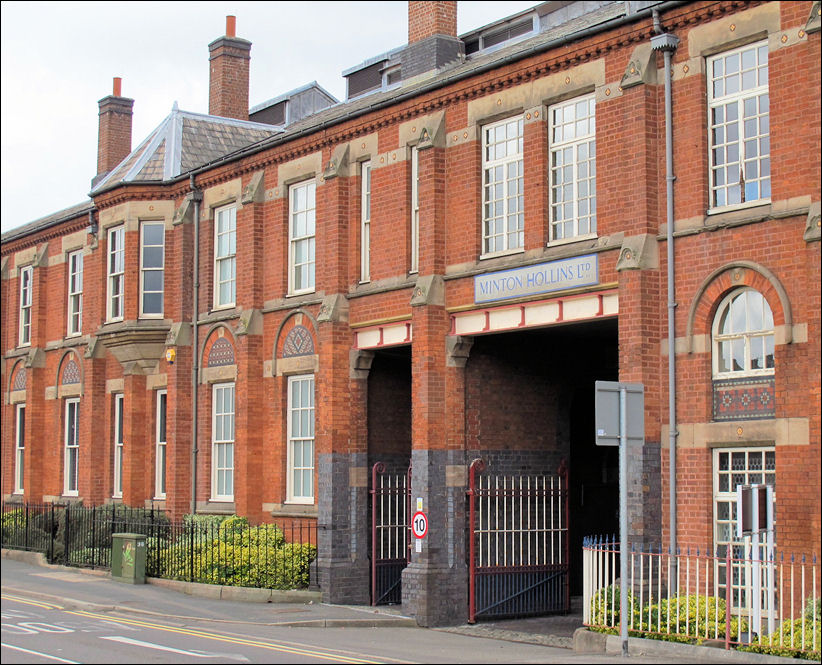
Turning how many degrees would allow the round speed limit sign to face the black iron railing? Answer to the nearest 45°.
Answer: approximately 90° to its right

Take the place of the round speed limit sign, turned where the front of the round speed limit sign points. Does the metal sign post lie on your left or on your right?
on your left

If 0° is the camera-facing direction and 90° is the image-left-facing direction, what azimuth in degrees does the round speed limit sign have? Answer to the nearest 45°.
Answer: approximately 45°

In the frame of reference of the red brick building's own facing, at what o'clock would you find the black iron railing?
The black iron railing is roughly at 3 o'clock from the red brick building.

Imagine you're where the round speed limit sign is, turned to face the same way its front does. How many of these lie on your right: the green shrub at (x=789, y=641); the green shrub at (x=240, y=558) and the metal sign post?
1

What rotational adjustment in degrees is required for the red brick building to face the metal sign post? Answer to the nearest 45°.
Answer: approximately 45° to its left

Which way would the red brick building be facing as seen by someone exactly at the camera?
facing the viewer and to the left of the viewer

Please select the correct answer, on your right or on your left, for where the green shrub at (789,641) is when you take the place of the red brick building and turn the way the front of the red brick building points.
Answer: on your left

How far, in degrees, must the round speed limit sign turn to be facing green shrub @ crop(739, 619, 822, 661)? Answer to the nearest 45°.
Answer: approximately 90° to its left
